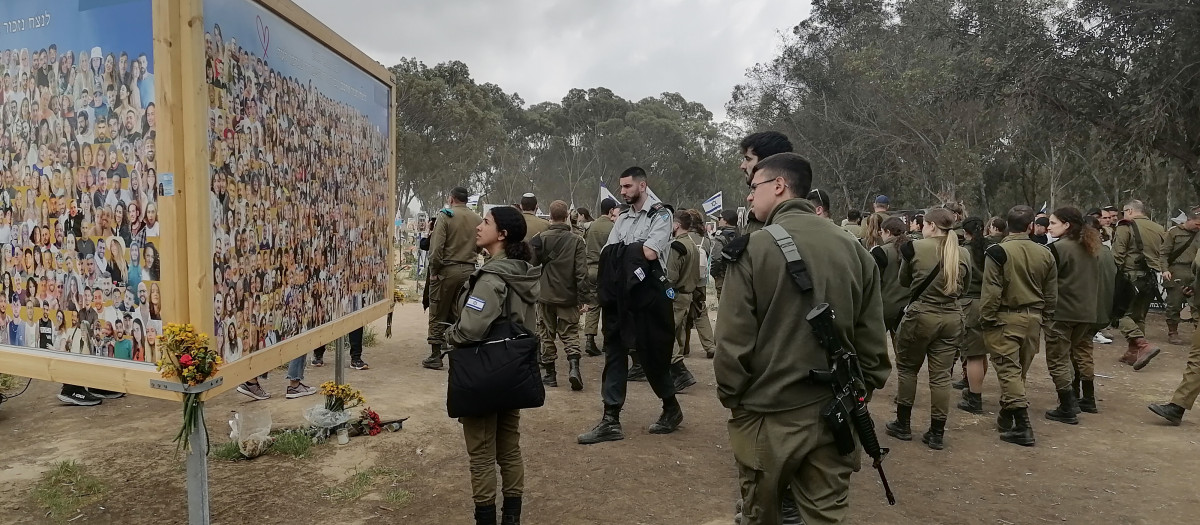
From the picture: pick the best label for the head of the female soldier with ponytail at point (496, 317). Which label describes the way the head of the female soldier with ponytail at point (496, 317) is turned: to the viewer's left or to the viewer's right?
to the viewer's left

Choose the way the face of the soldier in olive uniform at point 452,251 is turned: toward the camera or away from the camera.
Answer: away from the camera

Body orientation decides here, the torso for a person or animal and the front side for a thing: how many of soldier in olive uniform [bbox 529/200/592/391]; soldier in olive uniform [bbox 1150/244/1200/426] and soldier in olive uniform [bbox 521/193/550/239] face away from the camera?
2

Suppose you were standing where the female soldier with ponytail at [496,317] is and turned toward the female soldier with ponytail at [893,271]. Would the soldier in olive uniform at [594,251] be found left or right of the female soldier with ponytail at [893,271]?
left

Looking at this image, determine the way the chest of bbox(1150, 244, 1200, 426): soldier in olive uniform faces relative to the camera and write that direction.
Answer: to the viewer's left

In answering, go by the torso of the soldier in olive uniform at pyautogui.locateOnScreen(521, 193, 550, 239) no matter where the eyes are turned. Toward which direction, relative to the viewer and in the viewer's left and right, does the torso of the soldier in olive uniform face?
facing away from the viewer

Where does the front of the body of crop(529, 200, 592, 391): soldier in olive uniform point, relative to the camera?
away from the camera

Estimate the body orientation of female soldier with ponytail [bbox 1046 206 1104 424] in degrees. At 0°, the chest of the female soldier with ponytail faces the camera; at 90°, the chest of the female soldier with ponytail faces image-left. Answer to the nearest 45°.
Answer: approximately 135°

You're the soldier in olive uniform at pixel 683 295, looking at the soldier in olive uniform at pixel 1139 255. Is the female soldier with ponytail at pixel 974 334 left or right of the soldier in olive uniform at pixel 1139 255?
right

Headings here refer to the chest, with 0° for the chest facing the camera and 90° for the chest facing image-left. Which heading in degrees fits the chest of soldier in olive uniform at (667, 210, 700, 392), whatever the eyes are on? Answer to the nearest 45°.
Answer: approximately 135°

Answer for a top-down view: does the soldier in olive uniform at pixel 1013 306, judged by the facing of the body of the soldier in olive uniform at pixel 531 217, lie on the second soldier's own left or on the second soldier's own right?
on the second soldier's own right

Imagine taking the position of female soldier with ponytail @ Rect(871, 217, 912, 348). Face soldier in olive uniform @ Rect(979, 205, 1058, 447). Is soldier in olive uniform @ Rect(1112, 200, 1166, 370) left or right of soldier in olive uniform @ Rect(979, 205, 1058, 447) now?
left
